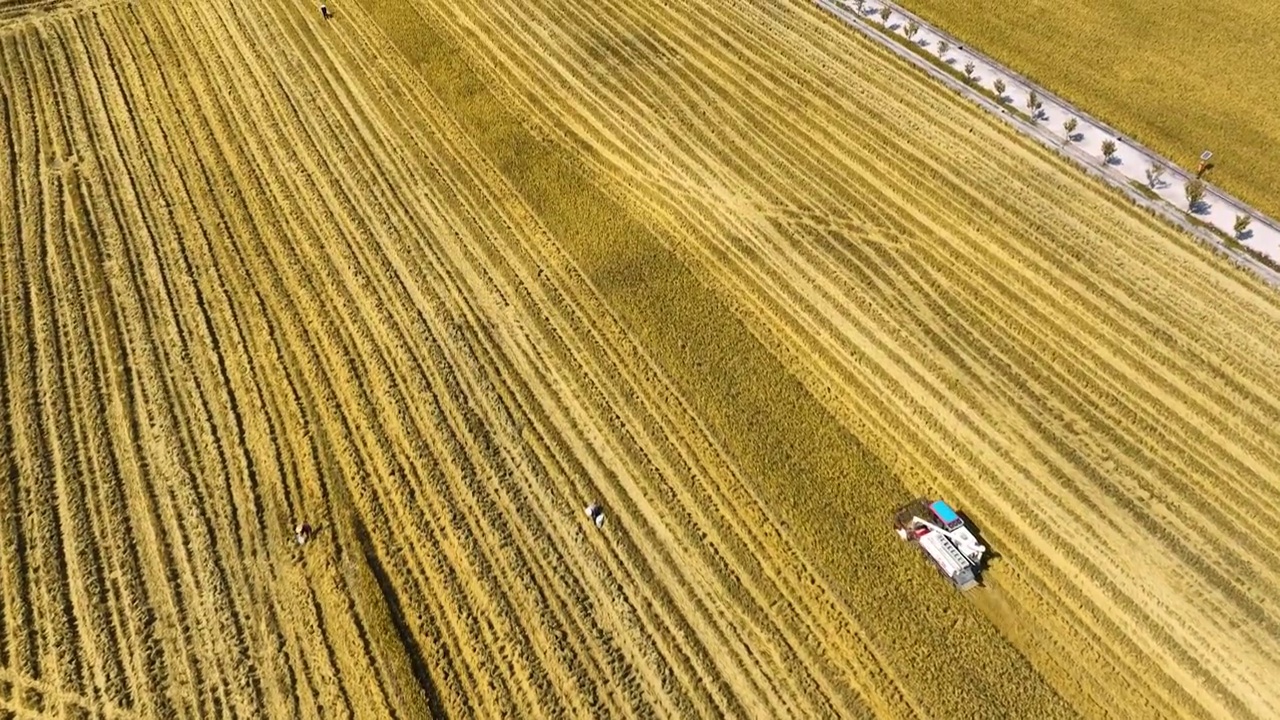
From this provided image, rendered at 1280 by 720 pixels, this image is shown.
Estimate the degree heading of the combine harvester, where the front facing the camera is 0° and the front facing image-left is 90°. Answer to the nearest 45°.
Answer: approximately 135°

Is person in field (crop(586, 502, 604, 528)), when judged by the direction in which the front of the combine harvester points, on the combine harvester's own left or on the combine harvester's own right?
on the combine harvester's own left

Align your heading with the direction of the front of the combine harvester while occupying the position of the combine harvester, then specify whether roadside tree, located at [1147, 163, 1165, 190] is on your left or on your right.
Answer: on your right

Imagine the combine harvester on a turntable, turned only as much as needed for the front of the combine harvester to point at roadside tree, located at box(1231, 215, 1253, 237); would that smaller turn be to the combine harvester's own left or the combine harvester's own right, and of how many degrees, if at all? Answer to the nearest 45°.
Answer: approximately 45° to the combine harvester's own right

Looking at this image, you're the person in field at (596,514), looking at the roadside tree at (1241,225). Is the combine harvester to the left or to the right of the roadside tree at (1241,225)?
right

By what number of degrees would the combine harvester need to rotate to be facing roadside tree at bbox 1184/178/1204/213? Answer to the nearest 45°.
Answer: approximately 45° to its right
